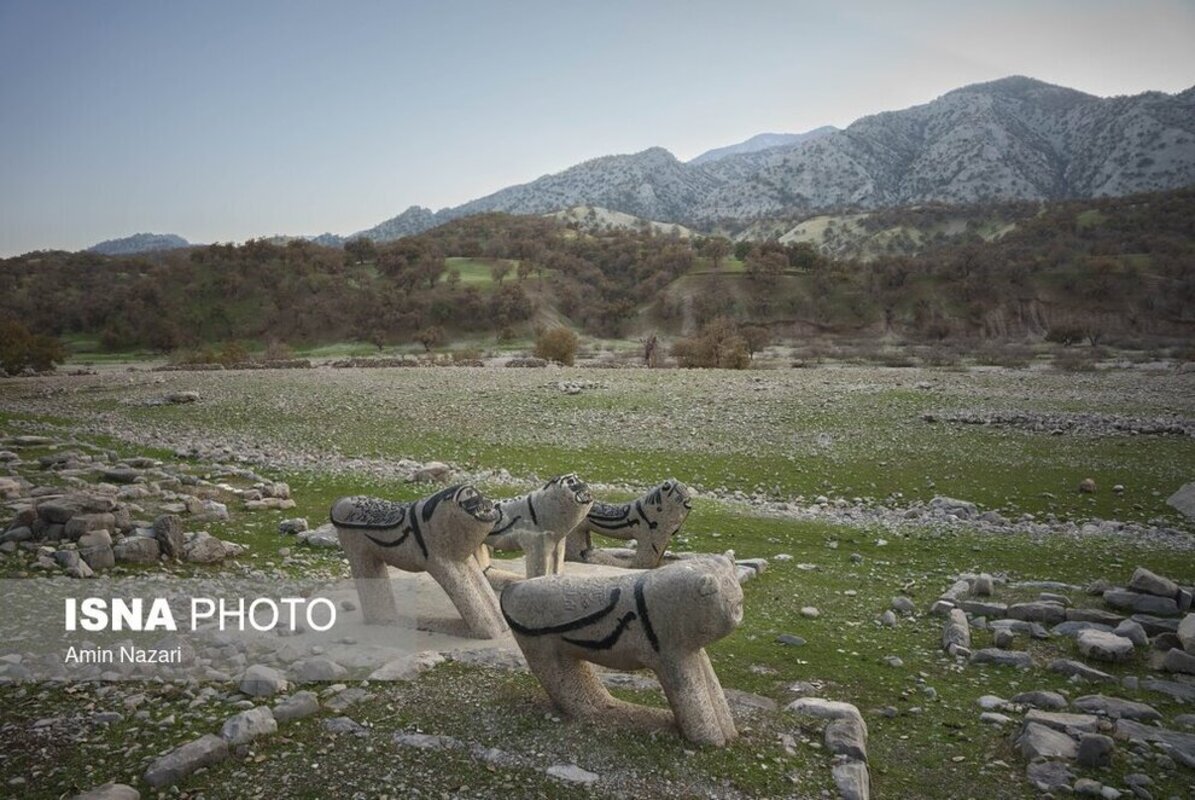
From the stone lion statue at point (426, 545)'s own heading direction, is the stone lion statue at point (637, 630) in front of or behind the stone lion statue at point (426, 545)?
in front

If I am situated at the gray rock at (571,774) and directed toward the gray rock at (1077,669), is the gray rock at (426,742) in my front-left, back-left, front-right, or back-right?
back-left

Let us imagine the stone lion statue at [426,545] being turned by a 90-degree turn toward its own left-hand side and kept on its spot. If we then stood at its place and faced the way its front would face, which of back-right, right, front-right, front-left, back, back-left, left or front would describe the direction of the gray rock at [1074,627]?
front-right

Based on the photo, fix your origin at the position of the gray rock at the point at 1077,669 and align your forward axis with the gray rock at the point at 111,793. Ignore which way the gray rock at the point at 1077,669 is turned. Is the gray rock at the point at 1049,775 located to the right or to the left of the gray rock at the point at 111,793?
left

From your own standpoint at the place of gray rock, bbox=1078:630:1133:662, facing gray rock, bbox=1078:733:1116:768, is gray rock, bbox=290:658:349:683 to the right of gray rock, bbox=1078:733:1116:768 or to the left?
right

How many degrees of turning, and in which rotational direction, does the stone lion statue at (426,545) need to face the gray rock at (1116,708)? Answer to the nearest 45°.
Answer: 0° — it already faces it

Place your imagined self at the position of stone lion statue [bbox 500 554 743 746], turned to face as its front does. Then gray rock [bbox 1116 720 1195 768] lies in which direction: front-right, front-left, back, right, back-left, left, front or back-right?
front-left

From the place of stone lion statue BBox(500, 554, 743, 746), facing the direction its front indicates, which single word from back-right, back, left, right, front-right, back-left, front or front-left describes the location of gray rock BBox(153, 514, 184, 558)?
back

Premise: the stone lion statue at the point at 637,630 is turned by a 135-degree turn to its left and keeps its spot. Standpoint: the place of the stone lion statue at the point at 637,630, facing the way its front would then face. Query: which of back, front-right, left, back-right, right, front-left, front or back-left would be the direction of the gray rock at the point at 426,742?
left

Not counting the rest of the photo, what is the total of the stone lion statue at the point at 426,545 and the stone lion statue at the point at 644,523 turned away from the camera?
0

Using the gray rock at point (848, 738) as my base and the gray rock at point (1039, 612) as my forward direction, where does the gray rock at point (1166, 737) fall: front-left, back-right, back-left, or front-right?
front-right

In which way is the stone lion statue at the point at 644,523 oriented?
to the viewer's right

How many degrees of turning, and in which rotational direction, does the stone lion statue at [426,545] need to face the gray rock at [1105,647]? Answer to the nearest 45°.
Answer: approximately 45° to its left

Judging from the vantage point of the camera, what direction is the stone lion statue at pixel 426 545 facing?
facing the viewer and to the right of the viewer

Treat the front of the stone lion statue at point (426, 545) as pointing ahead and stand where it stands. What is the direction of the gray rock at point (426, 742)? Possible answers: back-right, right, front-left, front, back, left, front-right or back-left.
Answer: front-right
